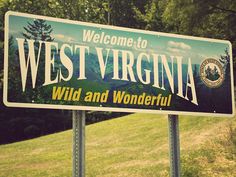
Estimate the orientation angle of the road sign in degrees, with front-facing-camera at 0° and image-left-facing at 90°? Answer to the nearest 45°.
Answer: approximately 315°
